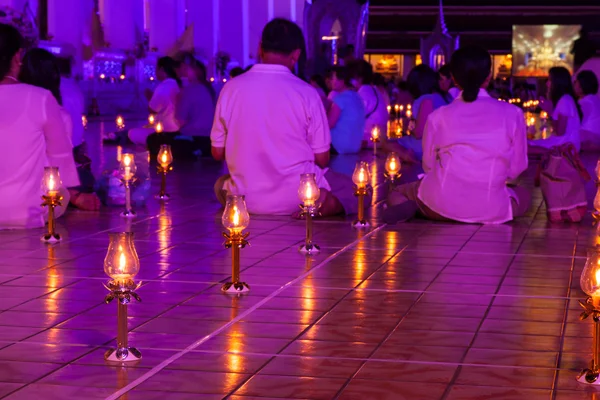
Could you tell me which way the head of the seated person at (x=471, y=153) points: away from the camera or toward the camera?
away from the camera

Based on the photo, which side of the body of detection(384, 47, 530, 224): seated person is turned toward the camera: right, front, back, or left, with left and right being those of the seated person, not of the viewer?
back

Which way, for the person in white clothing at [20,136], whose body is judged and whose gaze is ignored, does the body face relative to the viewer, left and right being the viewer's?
facing away from the viewer

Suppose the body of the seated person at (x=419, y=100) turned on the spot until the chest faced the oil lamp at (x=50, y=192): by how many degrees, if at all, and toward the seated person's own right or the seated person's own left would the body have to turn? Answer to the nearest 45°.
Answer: approximately 135° to the seated person's own left

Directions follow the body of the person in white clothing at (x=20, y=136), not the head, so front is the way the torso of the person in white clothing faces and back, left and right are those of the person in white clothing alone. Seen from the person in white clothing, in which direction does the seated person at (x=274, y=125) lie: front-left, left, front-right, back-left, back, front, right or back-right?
right

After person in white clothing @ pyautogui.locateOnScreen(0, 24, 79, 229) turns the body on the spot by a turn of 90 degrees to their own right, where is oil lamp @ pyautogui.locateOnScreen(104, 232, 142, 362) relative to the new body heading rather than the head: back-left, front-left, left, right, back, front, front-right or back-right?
right

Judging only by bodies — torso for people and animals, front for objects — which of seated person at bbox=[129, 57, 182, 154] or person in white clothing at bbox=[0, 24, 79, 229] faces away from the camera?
the person in white clothing

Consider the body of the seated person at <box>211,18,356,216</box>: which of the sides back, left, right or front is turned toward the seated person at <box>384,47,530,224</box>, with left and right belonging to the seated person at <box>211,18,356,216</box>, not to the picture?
right

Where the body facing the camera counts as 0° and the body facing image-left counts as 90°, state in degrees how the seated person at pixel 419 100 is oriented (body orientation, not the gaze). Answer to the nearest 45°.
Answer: approximately 135°

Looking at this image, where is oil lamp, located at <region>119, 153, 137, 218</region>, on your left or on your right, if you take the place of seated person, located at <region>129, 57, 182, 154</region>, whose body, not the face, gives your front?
on your left

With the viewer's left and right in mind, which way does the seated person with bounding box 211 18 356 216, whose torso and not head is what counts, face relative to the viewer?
facing away from the viewer

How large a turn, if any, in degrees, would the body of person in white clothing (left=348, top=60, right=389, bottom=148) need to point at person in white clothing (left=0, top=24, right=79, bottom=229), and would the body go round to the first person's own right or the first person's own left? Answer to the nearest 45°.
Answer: approximately 135° to the first person's own left

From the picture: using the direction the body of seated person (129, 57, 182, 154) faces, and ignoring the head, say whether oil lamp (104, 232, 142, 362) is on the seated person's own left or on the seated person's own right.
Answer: on the seated person's own left
